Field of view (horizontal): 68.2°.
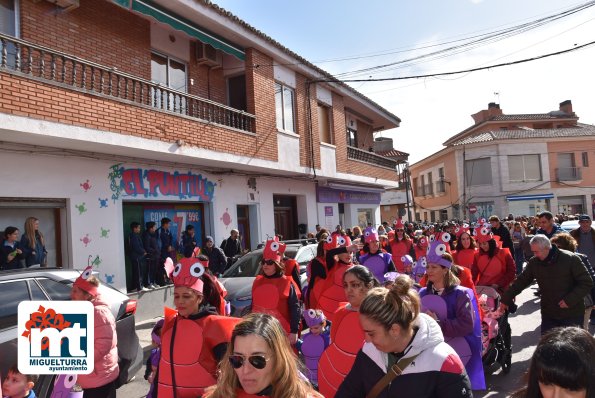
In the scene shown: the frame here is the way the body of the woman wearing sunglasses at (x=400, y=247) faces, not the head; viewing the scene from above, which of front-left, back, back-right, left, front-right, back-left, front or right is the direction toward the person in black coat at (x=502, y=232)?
left

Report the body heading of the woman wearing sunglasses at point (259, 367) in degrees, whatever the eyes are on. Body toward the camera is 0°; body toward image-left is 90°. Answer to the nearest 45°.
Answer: approximately 45°

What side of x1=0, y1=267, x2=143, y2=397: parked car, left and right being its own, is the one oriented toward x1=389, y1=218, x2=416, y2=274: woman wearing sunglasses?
back

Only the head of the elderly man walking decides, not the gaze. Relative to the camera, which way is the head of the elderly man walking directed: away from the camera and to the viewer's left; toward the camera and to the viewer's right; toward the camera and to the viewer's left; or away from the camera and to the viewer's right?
toward the camera and to the viewer's left

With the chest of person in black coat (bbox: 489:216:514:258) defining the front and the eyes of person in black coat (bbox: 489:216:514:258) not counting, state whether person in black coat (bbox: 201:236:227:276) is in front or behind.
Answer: in front

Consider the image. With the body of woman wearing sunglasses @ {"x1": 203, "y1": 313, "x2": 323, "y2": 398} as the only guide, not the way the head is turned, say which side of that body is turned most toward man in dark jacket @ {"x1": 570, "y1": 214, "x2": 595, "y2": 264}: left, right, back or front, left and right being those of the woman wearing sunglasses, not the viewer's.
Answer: back

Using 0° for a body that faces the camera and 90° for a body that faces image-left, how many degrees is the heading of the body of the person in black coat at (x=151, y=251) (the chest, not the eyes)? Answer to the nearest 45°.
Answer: approximately 315°

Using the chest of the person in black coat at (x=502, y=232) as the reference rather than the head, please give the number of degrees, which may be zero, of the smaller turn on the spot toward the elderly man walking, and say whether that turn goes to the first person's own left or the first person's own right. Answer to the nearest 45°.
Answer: approximately 45° to the first person's own left

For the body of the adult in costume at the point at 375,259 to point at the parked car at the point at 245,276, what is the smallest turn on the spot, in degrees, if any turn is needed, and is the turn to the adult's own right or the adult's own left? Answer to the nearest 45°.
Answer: approximately 135° to the adult's own right

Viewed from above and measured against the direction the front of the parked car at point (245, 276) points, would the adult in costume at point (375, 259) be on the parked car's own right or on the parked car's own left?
on the parked car's own left

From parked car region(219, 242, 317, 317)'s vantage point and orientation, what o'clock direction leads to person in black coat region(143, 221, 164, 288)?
The person in black coat is roughly at 3 o'clock from the parked car.

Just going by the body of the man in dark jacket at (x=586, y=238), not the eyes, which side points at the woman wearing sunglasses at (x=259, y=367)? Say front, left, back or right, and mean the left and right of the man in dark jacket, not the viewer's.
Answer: front

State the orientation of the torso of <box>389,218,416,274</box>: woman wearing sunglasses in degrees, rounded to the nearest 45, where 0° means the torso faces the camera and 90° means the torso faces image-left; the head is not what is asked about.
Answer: approximately 0°
